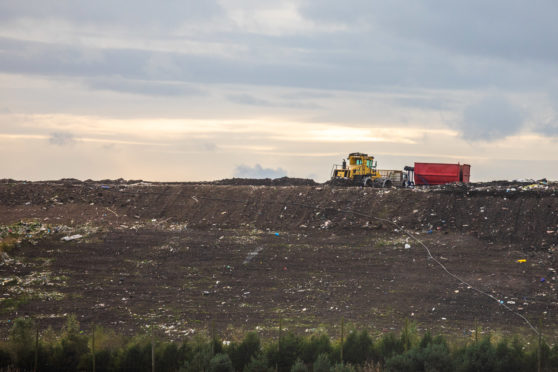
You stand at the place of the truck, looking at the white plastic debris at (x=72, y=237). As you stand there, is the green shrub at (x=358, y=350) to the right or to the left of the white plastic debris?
left

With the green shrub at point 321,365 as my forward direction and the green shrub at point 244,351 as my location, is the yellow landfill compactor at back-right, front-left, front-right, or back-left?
back-left

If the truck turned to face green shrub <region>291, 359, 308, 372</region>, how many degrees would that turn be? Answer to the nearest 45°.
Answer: approximately 90° to its left

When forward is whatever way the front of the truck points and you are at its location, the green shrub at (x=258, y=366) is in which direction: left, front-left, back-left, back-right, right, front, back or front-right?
left

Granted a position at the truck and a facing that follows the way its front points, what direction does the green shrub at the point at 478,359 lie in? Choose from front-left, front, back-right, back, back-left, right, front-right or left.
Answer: left

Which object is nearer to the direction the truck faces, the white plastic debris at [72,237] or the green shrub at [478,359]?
the white plastic debris

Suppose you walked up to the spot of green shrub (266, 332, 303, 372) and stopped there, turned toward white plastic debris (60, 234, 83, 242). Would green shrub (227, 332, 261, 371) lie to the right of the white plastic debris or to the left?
left

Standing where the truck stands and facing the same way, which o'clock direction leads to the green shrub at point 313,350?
The green shrub is roughly at 9 o'clock from the truck.

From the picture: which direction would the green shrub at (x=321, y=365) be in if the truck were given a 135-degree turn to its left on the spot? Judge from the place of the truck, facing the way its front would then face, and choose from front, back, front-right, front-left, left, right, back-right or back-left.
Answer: front-right

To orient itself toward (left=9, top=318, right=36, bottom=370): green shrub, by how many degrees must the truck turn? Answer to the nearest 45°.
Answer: approximately 90° to its left

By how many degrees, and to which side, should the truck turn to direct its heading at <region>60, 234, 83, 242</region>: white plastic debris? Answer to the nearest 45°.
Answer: approximately 45° to its left

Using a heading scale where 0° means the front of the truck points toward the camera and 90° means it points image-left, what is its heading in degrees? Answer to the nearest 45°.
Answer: approximately 90°

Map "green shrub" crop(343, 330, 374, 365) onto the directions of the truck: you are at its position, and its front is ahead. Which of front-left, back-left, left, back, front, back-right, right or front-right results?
left

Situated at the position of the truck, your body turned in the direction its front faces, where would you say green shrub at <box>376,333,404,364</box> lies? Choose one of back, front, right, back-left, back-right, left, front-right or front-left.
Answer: left

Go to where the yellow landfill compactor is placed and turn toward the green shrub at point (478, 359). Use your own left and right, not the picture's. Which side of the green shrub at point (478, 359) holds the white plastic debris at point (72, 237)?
right

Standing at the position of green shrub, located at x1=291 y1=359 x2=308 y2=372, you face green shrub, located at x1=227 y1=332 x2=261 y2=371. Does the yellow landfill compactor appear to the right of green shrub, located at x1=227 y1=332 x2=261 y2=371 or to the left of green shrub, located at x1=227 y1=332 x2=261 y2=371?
right

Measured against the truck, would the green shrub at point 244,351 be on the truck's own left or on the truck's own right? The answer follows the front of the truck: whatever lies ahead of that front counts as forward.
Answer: on the truck's own left
